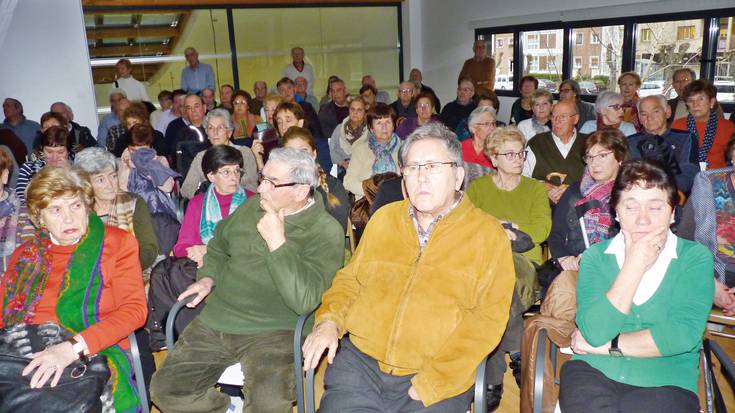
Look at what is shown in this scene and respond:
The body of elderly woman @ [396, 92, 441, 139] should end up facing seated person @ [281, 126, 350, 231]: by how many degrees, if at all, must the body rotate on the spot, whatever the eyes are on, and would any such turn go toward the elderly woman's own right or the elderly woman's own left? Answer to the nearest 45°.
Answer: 0° — they already face them

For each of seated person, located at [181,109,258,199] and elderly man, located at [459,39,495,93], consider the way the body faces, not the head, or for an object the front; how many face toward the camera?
2

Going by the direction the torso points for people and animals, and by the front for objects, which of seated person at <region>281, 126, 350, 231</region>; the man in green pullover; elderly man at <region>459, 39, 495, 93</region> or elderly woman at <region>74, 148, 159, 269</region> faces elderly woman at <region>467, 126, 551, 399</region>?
the elderly man

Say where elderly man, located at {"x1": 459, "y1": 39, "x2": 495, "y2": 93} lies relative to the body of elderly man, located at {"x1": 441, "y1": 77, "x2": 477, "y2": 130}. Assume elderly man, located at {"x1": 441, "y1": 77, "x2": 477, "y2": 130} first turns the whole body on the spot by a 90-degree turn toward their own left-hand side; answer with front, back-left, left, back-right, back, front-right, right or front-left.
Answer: back-left

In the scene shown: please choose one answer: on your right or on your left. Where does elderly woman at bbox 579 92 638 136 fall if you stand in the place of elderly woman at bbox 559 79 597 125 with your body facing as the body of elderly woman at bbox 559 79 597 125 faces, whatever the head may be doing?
on your left

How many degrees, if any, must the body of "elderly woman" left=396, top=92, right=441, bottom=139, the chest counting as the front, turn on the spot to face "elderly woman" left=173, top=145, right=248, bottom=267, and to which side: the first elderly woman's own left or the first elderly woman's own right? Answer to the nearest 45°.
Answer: approximately 45° to the first elderly woman's own right

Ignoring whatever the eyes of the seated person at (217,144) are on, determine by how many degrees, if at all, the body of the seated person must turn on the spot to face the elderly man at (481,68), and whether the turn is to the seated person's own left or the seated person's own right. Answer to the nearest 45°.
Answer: approximately 135° to the seated person's own left

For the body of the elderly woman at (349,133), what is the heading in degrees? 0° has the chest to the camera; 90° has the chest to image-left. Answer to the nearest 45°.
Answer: approximately 315°
